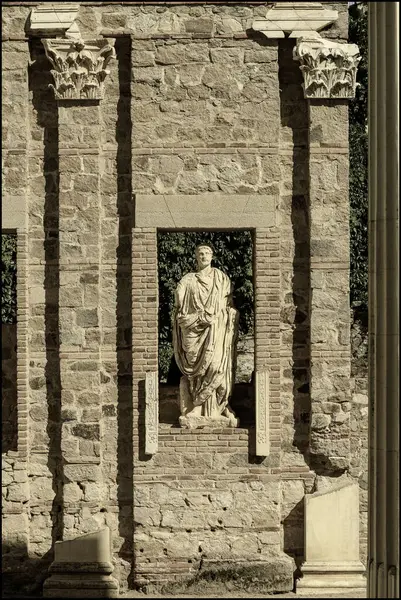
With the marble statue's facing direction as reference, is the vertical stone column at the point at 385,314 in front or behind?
in front

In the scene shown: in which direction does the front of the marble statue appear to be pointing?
toward the camera
